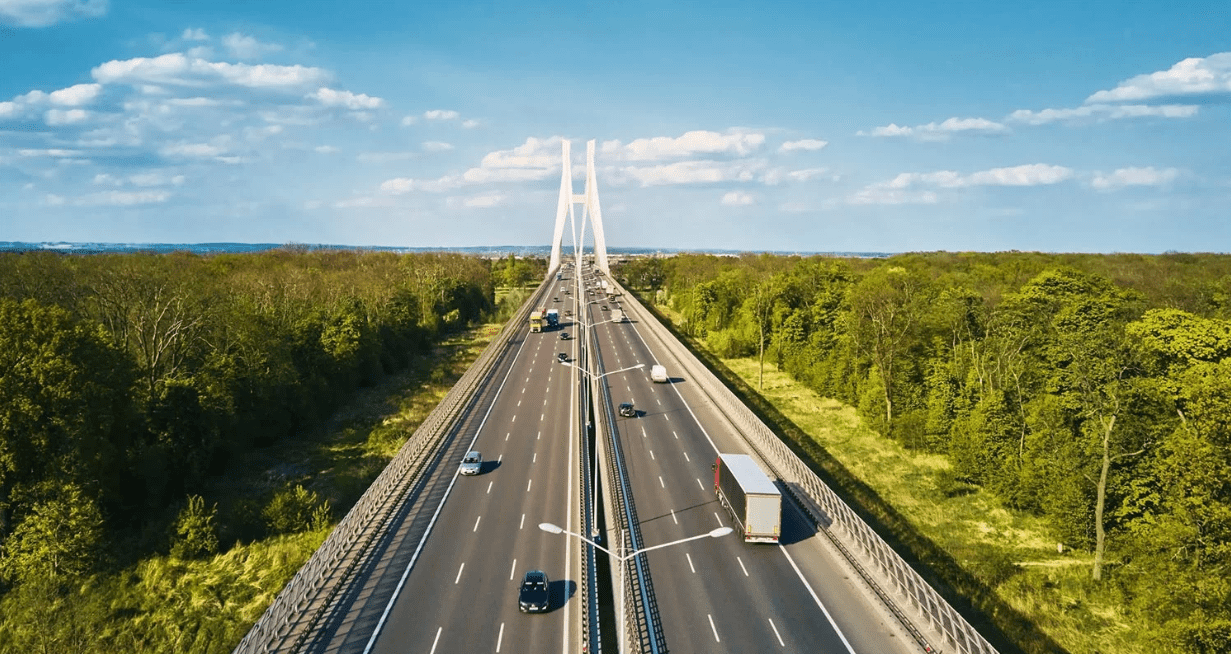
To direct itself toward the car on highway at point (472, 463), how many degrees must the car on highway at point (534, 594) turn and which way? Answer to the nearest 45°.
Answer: approximately 180°

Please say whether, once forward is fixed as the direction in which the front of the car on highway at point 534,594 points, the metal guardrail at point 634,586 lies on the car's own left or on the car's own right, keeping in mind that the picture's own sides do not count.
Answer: on the car's own left

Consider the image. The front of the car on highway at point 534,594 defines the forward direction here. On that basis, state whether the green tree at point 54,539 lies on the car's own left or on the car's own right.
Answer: on the car's own right

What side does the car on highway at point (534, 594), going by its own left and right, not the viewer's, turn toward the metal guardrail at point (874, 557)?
left

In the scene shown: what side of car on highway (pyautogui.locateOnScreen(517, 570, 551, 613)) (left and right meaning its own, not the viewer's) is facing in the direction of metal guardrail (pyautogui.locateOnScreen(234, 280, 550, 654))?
right

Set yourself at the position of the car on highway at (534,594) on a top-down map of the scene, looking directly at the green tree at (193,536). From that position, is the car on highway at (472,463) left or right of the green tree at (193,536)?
right

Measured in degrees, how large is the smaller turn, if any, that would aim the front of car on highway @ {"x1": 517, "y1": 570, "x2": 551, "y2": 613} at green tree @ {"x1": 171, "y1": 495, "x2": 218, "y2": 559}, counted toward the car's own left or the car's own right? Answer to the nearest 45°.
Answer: approximately 135° to the car's own right

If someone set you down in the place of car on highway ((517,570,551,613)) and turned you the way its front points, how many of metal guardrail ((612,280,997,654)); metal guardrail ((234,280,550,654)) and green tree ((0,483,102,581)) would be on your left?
1

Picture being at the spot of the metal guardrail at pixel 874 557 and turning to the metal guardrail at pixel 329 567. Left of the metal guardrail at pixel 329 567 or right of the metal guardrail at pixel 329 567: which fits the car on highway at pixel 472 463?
right

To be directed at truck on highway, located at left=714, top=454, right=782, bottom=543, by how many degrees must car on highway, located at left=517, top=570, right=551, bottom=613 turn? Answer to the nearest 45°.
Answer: approximately 135° to its left

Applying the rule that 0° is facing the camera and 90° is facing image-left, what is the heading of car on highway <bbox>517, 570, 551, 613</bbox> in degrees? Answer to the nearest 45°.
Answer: approximately 0°
